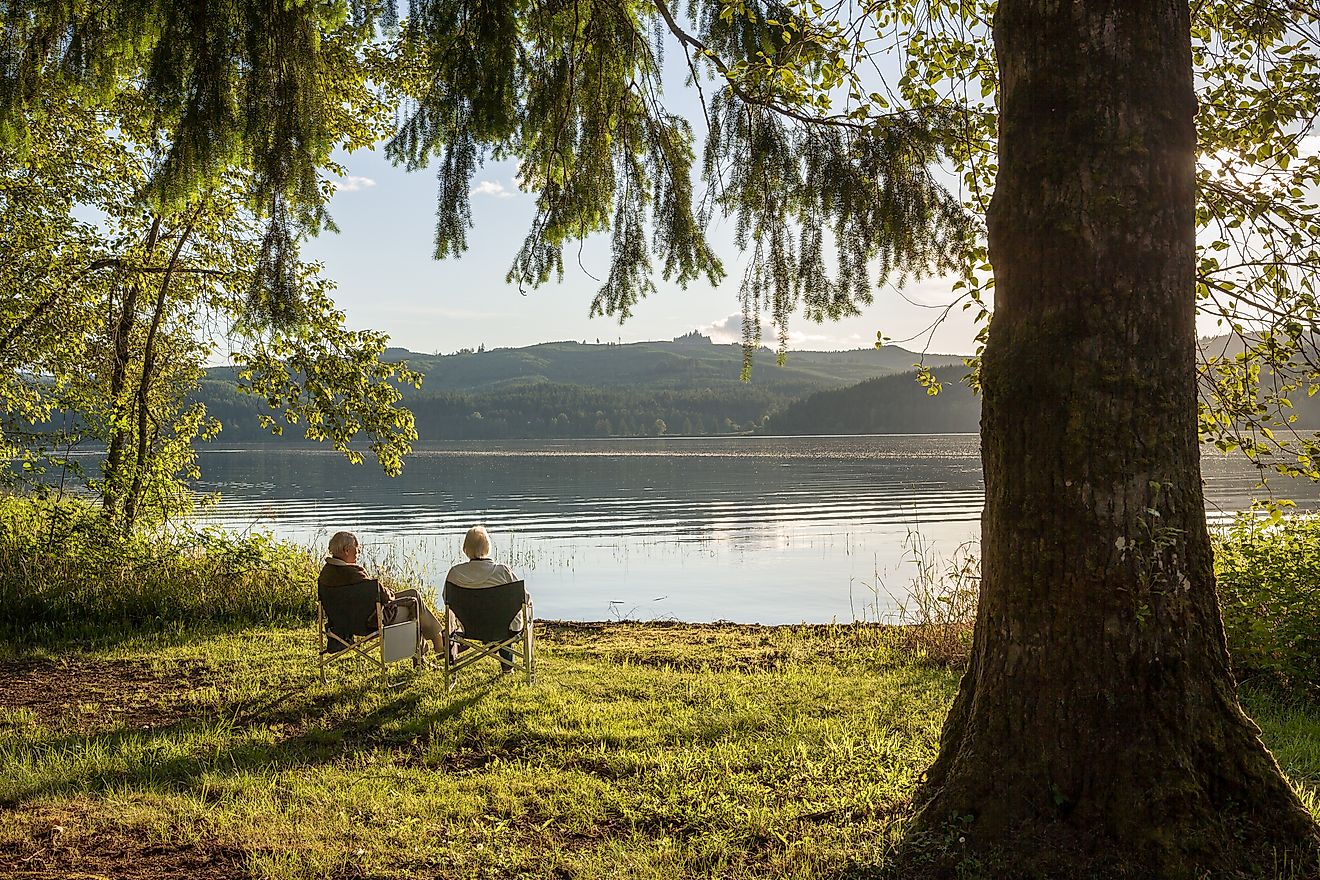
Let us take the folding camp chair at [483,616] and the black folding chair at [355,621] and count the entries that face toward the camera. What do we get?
0

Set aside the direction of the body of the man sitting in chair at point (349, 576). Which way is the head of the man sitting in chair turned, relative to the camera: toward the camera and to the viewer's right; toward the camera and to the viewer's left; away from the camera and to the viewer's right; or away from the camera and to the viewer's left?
away from the camera and to the viewer's right

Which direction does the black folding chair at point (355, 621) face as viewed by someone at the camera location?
facing away from the viewer and to the right of the viewer

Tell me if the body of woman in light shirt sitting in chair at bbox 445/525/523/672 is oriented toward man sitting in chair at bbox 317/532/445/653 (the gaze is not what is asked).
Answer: no

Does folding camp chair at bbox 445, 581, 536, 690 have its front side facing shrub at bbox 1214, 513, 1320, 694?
no

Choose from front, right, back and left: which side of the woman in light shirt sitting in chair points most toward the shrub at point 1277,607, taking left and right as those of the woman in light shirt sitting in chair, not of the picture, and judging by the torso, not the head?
right

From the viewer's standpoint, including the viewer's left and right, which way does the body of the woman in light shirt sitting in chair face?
facing away from the viewer

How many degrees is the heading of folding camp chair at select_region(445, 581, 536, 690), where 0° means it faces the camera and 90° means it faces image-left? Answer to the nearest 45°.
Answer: approximately 180°

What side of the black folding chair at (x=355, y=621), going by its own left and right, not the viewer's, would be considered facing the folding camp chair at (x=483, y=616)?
right

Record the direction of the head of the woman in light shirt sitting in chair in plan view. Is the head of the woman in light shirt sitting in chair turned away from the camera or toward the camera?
away from the camera

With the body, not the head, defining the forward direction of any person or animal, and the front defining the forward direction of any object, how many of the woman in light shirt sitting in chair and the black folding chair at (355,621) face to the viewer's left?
0
